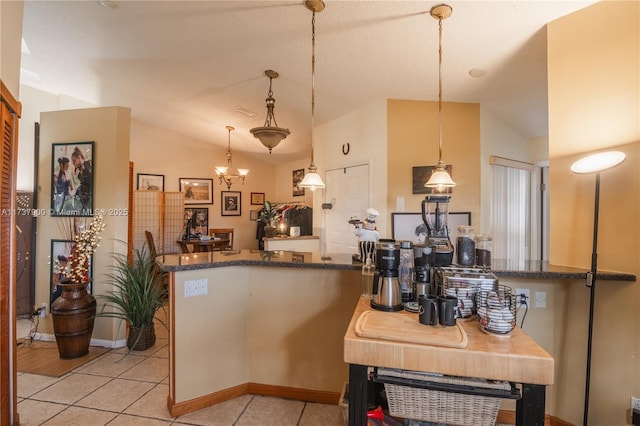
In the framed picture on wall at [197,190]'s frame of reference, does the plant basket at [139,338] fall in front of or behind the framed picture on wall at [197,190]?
in front

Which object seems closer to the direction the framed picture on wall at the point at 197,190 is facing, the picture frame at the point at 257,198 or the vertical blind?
the vertical blind

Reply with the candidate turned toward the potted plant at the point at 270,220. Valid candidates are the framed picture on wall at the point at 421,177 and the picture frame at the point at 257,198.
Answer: the picture frame

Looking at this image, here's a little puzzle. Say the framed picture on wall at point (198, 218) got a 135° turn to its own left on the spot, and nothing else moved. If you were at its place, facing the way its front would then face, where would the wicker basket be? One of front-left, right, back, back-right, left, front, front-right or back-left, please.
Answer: back-right

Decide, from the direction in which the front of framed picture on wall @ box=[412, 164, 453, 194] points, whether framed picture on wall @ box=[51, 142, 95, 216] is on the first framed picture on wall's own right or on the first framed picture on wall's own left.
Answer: on the first framed picture on wall's own right

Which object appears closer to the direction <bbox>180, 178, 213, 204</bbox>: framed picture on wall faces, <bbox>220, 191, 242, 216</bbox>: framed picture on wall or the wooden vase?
the wooden vase

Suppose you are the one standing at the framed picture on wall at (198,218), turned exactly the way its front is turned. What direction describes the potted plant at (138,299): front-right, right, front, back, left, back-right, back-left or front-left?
front

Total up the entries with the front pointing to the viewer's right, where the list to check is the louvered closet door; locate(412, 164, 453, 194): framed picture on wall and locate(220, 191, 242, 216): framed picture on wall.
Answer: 1

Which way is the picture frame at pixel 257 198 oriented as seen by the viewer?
toward the camera

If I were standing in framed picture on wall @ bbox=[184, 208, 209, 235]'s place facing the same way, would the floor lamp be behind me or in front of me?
in front

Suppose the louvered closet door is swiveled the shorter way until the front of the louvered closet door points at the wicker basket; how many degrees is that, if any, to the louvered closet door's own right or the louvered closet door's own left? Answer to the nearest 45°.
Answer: approximately 45° to the louvered closet door's own right

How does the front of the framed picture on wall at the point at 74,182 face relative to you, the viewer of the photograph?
facing the viewer

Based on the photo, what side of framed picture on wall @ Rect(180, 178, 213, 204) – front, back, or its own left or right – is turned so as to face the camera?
front

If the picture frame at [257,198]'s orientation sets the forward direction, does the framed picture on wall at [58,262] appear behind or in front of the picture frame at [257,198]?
in front

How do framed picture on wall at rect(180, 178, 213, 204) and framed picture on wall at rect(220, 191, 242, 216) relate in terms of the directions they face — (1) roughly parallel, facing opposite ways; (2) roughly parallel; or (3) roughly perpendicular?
roughly parallel

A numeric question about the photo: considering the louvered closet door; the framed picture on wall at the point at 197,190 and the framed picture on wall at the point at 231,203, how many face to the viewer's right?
1
